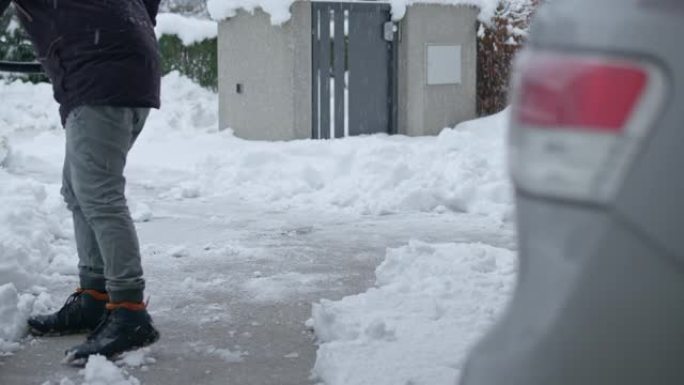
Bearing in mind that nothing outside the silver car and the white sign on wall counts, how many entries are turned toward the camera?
1

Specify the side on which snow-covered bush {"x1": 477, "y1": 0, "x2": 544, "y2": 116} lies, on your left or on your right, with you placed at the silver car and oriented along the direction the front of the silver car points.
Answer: on your left

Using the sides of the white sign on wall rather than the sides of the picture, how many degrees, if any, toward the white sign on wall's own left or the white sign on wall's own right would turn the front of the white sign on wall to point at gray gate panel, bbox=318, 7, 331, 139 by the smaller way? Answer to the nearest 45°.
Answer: approximately 45° to the white sign on wall's own right

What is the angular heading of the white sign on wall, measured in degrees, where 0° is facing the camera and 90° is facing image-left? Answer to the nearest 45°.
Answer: approximately 0°

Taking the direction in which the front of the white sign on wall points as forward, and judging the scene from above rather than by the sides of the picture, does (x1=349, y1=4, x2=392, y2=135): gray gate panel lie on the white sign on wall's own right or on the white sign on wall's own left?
on the white sign on wall's own right

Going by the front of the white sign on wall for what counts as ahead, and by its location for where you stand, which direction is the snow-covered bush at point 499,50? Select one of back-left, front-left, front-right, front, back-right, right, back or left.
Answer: back-left
